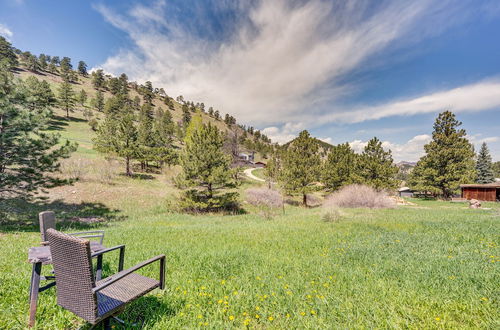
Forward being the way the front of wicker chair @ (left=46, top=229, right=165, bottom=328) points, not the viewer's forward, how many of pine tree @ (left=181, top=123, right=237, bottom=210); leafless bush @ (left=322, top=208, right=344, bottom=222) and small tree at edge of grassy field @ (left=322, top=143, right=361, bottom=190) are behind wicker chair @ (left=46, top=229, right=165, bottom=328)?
0

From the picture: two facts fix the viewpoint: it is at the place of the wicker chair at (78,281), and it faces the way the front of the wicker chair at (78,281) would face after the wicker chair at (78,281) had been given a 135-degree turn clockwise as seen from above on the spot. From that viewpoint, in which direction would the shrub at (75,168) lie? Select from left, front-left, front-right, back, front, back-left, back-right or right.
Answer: back

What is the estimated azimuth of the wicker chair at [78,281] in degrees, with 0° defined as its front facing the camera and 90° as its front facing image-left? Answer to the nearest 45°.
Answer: approximately 225°

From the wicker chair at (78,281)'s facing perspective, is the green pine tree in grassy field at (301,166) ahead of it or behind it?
ahead

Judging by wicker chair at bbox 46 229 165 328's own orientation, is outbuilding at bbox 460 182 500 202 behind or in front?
in front

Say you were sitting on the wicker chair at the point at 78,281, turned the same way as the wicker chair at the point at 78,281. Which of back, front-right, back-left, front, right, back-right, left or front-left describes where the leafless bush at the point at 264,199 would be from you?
front

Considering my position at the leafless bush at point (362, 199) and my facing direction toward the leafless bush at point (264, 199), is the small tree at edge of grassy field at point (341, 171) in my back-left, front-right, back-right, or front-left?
front-right

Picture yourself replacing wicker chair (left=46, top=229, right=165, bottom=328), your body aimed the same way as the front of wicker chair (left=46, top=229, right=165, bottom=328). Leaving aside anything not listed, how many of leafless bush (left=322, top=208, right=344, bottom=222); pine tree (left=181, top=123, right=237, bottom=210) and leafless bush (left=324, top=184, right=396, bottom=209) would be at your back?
0

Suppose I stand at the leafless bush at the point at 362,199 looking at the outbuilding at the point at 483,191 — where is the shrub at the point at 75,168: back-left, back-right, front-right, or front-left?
back-left

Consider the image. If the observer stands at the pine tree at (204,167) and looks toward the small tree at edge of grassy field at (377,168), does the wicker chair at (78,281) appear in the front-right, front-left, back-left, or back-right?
back-right

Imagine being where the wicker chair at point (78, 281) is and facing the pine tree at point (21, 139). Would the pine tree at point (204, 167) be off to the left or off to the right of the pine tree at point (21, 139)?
right

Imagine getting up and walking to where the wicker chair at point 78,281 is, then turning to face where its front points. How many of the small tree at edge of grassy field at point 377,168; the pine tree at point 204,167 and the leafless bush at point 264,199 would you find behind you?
0
